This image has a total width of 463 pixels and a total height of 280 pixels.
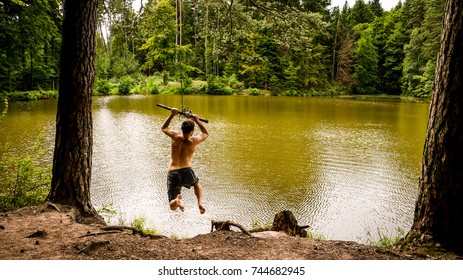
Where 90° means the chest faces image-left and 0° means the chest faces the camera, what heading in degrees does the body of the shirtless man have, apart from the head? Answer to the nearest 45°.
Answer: approximately 180°

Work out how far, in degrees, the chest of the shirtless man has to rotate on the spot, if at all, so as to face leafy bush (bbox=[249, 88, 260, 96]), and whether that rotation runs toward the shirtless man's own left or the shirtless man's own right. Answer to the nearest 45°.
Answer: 0° — they already face it

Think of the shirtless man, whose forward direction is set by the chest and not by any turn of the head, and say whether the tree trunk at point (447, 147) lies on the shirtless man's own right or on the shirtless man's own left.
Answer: on the shirtless man's own right

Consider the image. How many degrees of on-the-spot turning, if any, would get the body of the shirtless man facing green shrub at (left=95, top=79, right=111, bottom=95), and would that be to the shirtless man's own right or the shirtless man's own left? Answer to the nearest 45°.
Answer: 0° — they already face it

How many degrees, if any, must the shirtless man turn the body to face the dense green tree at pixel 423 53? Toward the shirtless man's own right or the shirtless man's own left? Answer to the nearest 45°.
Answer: approximately 45° to the shirtless man's own right

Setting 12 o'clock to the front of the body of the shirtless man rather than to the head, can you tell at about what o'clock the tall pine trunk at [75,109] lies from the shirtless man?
The tall pine trunk is roughly at 9 o'clock from the shirtless man.

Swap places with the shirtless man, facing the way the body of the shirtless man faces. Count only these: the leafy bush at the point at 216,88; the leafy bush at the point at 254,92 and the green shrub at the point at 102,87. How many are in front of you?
3

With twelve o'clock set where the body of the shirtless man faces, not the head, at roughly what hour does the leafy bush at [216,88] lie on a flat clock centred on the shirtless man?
The leafy bush is roughly at 12 o'clock from the shirtless man.

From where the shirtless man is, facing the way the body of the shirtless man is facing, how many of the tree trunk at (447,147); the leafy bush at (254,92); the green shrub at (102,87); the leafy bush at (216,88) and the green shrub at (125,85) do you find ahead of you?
4

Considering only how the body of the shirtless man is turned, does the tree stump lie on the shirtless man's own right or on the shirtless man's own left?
on the shirtless man's own right
